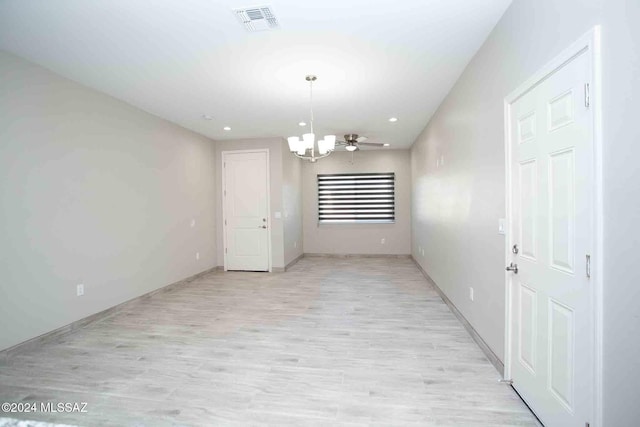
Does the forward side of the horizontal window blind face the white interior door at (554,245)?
yes

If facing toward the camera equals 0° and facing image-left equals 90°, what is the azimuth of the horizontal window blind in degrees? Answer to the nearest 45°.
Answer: approximately 0°

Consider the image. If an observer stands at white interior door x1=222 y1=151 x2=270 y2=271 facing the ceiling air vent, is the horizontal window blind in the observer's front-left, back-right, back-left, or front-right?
back-left

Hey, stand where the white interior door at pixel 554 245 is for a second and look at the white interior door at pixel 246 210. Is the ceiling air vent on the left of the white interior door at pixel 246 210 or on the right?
left

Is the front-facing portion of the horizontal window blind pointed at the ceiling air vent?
yes

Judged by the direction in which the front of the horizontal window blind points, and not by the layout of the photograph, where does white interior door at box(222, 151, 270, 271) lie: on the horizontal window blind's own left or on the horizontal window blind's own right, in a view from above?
on the horizontal window blind's own right
